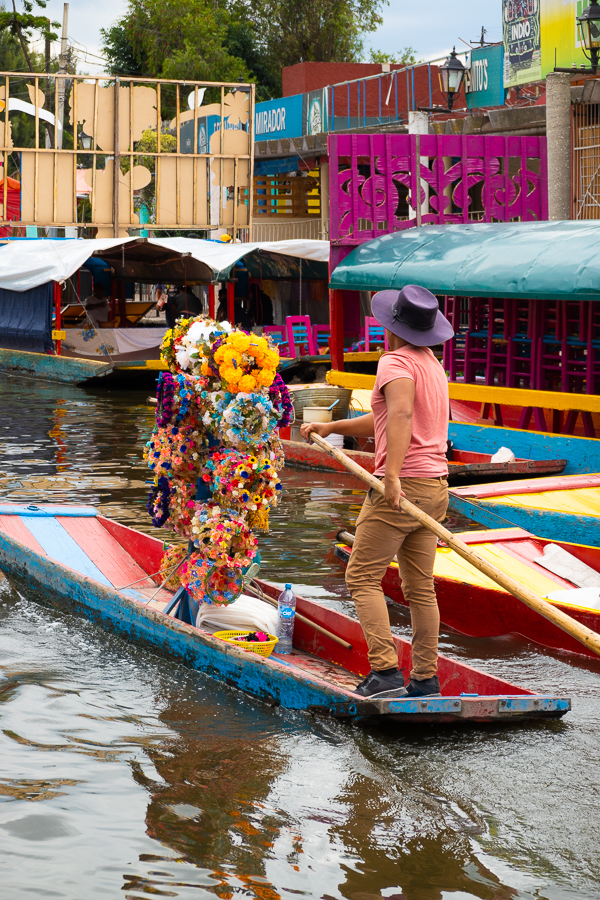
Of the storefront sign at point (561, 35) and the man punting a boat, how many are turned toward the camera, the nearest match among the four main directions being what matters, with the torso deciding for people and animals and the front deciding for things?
1

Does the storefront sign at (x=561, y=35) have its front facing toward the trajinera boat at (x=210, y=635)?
yes

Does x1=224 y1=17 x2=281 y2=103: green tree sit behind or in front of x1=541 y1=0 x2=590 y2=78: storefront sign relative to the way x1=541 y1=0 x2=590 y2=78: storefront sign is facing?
behind

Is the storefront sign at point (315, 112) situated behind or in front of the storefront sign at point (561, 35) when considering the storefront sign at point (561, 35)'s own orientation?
behind

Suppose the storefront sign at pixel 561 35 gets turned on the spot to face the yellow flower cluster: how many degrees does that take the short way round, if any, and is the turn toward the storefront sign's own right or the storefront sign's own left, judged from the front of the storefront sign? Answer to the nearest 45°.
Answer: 0° — it already faces it

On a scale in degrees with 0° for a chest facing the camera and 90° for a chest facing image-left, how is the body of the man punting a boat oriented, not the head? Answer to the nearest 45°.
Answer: approximately 135°
